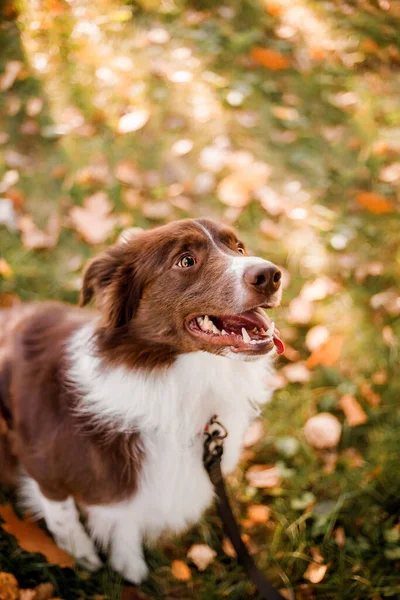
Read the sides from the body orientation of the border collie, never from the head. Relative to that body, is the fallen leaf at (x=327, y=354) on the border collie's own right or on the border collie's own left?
on the border collie's own left

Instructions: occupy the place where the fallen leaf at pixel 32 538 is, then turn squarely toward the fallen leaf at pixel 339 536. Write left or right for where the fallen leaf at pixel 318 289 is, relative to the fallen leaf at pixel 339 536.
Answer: left

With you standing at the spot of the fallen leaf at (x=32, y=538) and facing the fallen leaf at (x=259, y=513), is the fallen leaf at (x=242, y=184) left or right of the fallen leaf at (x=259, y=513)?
left

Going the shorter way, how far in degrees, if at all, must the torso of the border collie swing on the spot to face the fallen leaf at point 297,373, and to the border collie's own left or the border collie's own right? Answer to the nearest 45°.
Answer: approximately 90° to the border collie's own left

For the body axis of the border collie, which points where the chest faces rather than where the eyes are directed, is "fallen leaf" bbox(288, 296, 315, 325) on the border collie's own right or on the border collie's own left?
on the border collie's own left

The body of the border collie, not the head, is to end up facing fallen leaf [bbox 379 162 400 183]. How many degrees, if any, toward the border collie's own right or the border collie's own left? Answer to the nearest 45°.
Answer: approximately 90° to the border collie's own left

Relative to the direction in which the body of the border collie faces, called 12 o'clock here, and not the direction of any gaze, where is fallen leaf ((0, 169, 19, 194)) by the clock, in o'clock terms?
The fallen leaf is roughly at 7 o'clock from the border collie.

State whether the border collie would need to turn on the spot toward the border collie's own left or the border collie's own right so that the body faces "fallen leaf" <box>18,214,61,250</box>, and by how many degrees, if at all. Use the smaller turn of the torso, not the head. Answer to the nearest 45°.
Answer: approximately 135° to the border collie's own left

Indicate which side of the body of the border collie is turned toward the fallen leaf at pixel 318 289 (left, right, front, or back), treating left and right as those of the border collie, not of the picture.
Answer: left

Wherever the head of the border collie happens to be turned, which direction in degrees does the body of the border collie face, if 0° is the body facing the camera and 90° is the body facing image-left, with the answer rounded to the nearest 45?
approximately 315°

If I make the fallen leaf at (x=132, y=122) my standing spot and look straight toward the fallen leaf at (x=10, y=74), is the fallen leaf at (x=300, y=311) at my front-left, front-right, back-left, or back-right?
back-left

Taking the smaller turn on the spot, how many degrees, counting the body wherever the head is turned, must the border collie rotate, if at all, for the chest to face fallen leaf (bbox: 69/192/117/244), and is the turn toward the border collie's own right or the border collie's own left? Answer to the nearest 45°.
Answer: approximately 135° to the border collie's own left

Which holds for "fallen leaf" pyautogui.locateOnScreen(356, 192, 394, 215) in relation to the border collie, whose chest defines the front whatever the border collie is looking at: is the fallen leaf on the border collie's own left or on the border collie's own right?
on the border collie's own left
